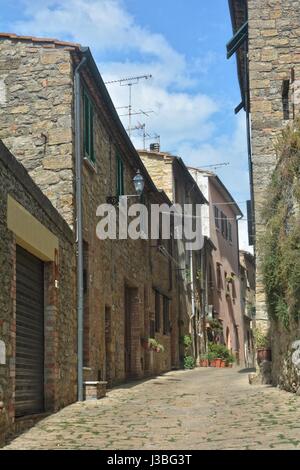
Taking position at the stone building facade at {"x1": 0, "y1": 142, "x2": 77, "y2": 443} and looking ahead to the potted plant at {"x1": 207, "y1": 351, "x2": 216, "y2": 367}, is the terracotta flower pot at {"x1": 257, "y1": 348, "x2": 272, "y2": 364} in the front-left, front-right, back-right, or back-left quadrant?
front-right

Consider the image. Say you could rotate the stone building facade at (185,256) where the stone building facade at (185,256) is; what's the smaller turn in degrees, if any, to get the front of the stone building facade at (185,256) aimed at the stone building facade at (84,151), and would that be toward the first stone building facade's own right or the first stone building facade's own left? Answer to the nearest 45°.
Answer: approximately 90° to the first stone building facade's own right

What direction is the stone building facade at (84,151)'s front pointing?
to the viewer's right

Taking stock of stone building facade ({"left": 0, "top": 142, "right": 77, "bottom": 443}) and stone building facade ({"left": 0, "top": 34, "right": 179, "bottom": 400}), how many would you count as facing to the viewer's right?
2

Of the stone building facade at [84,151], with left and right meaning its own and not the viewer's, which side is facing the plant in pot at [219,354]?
left

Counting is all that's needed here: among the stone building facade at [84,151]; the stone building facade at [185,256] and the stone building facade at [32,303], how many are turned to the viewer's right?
3

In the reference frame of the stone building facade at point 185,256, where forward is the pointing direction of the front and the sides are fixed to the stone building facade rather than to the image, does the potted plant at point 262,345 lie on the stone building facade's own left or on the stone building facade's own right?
on the stone building facade's own right

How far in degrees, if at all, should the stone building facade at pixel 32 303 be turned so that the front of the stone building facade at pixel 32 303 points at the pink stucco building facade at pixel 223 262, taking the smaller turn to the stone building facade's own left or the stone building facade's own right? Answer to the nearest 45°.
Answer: approximately 90° to the stone building facade's own left

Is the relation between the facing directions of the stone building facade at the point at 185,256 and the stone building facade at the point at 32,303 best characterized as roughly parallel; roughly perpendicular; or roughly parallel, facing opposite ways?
roughly parallel

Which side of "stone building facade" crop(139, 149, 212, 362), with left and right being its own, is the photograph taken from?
right

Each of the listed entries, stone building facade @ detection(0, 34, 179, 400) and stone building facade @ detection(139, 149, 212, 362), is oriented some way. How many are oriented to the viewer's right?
2

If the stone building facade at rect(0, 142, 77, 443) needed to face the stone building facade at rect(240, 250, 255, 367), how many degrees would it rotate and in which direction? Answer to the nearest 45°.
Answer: approximately 90° to its left

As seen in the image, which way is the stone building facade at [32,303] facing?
to the viewer's right

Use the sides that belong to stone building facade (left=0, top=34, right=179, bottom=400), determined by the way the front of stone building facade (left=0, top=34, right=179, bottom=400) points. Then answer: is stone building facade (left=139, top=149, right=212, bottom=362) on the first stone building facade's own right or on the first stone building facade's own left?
on the first stone building facade's own left
